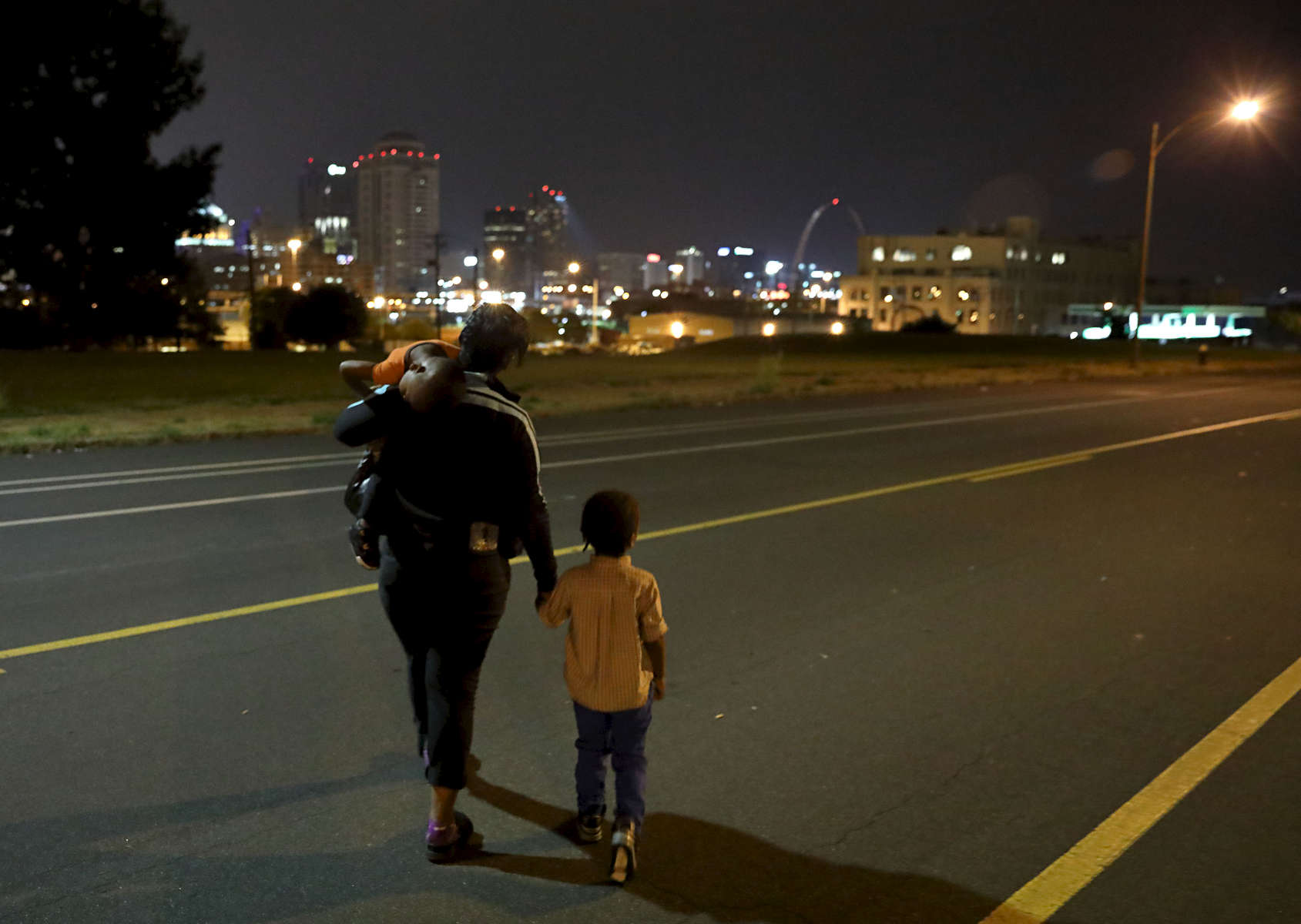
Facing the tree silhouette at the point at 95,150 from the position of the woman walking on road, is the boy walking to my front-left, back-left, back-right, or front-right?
back-right

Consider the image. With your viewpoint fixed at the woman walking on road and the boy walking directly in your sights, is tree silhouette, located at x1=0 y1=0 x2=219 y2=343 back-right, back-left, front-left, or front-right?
back-left

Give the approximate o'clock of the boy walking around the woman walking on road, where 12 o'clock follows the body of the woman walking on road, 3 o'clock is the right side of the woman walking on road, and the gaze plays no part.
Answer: The boy walking is roughly at 3 o'clock from the woman walking on road.

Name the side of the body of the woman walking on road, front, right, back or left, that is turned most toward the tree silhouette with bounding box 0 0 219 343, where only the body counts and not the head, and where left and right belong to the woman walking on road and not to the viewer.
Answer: front

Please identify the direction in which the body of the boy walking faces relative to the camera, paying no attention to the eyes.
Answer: away from the camera

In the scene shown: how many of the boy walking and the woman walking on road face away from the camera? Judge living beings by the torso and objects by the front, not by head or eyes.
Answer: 2

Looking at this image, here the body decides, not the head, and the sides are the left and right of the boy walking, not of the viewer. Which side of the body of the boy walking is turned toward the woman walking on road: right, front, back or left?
left

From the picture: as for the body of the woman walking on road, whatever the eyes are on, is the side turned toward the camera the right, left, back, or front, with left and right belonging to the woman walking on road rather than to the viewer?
back

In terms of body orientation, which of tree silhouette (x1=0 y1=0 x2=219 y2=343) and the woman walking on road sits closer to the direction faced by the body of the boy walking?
the tree silhouette

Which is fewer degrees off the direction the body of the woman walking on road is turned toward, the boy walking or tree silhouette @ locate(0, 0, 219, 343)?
the tree silhouette

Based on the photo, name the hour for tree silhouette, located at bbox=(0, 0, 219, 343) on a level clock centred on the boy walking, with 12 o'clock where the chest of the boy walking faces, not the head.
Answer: The tree silhouette is roughly at 11 o'clock from the boy walking.
